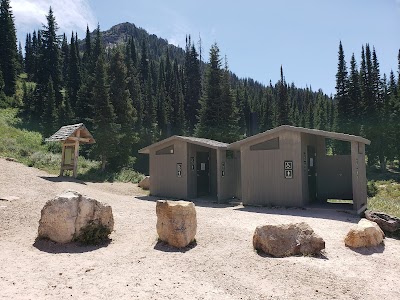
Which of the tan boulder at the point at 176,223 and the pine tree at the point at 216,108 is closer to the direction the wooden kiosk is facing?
the tan boulder

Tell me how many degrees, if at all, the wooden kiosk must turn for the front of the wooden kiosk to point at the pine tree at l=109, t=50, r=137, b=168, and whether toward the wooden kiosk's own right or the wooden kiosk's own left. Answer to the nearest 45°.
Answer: approximately 180°

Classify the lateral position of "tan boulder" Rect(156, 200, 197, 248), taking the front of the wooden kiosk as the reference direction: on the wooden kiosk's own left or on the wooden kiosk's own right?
on the wooden kiosk's own left

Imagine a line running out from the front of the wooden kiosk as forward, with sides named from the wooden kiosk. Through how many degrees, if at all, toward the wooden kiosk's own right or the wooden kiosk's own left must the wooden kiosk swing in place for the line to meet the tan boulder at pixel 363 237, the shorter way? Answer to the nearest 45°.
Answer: approximately 90° to the wooden kiosk's own left

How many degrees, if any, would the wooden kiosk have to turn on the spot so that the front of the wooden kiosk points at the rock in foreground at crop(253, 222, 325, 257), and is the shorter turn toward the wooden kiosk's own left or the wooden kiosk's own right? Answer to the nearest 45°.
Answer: approximately 45° to the wooden kiosk's own left

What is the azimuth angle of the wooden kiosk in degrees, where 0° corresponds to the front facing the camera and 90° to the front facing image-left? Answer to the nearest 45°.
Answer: approximately 45°

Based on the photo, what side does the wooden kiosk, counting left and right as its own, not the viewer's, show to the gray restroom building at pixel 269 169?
left

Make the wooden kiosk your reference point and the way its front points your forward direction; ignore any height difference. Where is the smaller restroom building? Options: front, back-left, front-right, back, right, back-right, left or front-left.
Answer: left

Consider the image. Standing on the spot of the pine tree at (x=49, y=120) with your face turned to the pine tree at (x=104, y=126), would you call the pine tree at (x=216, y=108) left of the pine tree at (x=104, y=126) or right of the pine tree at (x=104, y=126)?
left

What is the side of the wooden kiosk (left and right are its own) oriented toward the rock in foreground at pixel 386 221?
left
